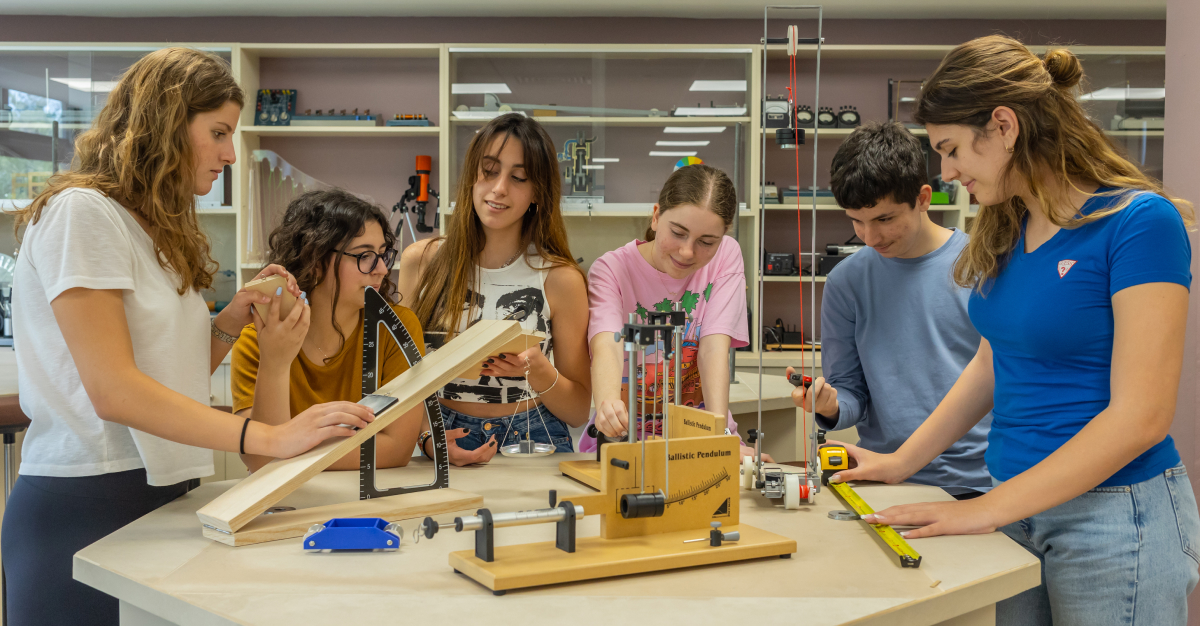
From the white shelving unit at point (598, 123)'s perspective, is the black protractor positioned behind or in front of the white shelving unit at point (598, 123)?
in front

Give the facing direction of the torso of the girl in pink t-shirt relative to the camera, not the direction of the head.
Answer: toward the camera

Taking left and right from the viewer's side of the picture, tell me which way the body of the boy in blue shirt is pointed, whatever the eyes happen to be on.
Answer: facing the viewer and to the left of the viewer

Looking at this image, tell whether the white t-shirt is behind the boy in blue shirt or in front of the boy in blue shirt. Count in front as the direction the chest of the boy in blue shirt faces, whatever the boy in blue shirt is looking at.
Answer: in front

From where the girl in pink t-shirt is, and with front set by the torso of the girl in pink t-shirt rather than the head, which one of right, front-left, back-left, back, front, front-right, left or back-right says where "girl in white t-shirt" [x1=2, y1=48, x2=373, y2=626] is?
front-right

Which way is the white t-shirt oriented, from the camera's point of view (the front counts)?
to the viewer's right

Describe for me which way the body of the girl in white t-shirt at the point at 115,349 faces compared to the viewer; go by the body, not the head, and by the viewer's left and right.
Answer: facing to the right of the viewer

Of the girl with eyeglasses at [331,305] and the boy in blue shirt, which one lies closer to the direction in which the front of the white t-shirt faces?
the boy in blue shirt

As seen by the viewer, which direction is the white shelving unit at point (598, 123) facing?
toward the camera

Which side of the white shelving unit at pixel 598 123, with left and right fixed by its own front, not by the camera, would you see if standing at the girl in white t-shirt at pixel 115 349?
front

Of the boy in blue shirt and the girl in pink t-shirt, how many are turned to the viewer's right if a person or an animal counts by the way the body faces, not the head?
0

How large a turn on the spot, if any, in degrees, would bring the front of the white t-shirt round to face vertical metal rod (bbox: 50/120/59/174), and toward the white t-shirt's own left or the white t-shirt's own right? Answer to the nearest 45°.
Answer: approximately 90° to the white t-shirt's own left

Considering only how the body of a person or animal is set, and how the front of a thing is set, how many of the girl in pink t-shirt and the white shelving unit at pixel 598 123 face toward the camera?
2
